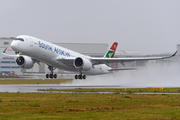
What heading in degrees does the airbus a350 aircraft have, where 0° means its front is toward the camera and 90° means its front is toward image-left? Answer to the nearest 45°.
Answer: approximately 45°
